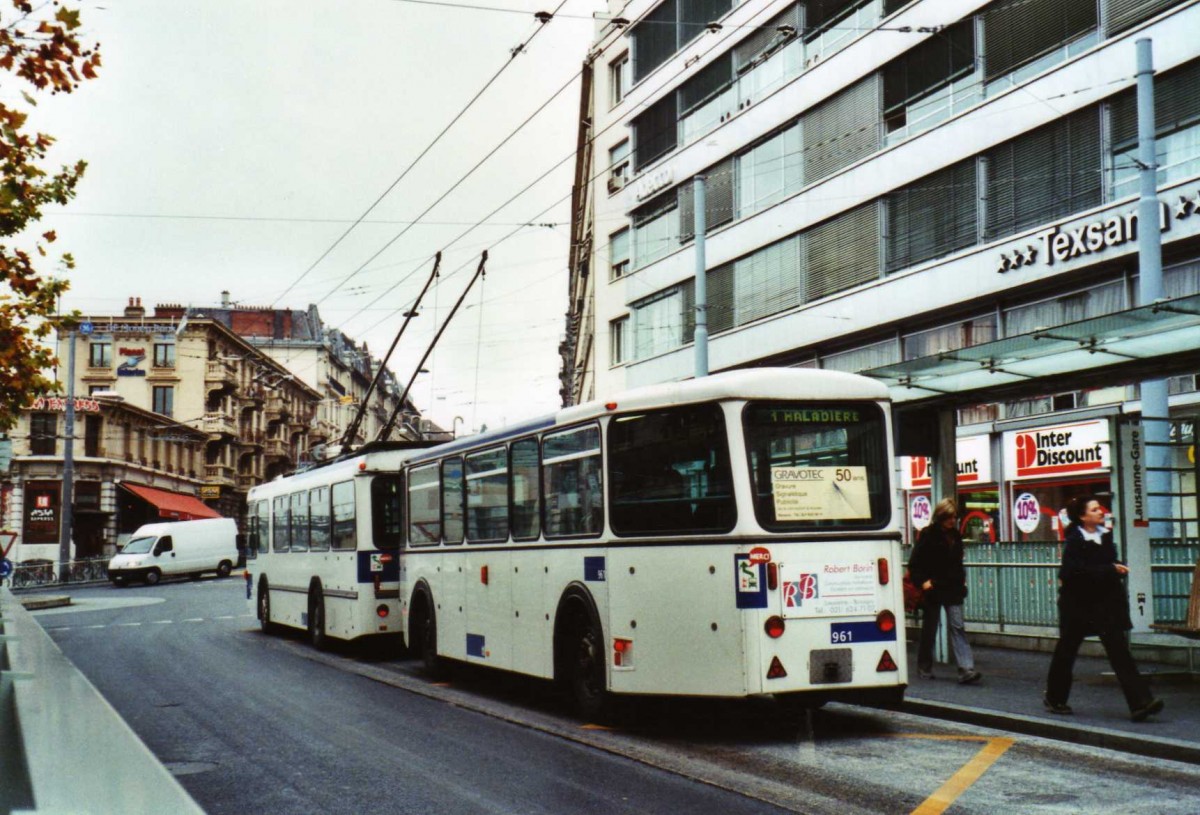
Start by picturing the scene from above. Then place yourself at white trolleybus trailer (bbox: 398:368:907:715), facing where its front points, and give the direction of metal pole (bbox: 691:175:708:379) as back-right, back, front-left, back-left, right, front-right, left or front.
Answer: front-right

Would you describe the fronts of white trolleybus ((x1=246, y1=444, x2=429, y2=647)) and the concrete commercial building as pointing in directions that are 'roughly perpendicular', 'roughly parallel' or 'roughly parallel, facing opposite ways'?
roughly perpendicular

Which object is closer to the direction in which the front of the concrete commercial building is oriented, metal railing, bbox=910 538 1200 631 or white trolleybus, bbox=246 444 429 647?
the white trolleybus

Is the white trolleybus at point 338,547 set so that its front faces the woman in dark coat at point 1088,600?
no

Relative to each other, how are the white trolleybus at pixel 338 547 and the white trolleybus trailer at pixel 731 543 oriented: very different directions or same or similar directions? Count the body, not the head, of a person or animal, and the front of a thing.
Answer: same or similar directions

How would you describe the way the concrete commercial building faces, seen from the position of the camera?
facing the viewer and to the left of the viewer

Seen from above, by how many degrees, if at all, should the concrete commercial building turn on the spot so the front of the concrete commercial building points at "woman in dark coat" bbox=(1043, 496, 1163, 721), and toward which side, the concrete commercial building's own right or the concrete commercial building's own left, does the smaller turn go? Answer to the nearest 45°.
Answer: approximately 45° to the concrete commercial building's own left

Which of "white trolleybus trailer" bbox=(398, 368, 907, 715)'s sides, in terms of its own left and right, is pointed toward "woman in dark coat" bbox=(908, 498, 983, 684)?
back

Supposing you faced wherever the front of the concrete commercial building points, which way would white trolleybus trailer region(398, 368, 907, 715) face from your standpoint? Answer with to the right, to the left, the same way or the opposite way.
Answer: to the right

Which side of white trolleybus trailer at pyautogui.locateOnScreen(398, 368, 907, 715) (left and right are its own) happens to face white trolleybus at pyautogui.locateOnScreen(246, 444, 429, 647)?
front

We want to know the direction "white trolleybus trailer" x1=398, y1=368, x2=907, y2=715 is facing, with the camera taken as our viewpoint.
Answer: facing away from the viewer and to the left of the viewer

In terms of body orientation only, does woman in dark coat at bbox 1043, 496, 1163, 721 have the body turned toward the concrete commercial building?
no

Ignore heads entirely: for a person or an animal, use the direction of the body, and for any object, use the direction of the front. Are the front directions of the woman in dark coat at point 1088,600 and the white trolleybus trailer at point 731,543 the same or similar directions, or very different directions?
very different directions

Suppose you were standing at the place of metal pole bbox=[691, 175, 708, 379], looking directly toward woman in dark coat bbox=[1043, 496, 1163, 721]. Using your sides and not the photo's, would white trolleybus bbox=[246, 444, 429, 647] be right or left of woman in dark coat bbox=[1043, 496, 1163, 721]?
right

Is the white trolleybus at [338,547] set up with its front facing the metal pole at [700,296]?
no

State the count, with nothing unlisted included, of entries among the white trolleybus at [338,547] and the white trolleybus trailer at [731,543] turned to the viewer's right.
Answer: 0

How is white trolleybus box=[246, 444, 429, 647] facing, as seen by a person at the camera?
facing away from the viewer and to the left of the viewer

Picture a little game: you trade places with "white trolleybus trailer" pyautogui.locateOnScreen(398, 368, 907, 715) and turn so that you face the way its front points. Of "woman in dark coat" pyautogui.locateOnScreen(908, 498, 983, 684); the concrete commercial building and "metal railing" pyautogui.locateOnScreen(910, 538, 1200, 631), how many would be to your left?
0

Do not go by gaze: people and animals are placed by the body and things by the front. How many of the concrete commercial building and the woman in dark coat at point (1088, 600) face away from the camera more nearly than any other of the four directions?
0
